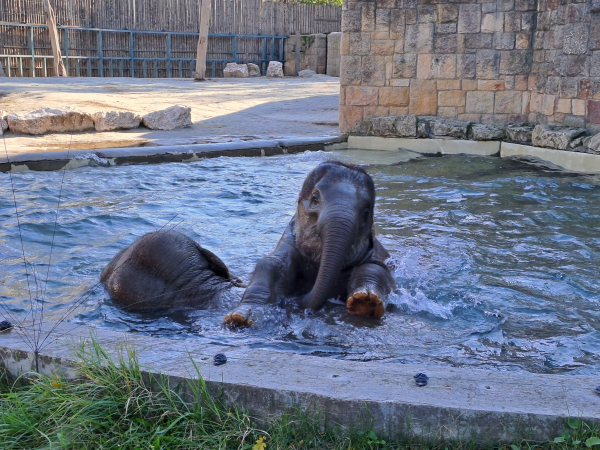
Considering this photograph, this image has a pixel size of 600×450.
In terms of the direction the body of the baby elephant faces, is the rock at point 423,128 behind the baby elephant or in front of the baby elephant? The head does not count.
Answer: behind

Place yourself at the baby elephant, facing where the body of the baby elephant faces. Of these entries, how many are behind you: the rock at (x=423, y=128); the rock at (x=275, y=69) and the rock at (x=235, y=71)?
3

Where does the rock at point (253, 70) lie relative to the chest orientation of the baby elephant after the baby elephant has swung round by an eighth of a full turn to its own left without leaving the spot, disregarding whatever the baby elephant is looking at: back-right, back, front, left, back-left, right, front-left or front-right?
back-left

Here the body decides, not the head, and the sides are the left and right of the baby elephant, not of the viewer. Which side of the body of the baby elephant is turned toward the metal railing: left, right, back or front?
back

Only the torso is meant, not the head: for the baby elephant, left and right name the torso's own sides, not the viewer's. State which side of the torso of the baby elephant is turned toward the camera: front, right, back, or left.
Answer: front

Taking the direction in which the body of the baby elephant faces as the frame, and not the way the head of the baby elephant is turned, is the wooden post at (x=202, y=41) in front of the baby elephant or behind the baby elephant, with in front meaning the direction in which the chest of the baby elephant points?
behind

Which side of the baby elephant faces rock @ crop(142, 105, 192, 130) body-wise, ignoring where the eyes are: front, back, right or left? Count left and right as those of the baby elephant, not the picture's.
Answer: back

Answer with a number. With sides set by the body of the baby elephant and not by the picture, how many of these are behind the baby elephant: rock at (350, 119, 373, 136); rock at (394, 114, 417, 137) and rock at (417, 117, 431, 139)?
3

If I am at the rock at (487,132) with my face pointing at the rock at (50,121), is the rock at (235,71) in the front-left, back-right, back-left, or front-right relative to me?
front-right

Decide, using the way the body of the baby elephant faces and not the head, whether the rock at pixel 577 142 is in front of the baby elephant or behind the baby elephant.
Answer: behind

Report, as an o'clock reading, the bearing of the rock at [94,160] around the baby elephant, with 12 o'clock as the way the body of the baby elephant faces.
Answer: The rock is roughly at 5 o'clock from the baby elephant.

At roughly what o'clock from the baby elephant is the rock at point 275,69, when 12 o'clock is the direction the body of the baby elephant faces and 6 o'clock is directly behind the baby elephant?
The rock is roughly at 6 o'clock from the baby elephant.

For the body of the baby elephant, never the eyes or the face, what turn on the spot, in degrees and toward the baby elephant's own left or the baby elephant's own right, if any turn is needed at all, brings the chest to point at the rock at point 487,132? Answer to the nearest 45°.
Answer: approximately 180°

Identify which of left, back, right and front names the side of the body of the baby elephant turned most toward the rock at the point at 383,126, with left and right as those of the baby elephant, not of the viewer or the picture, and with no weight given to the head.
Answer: back
